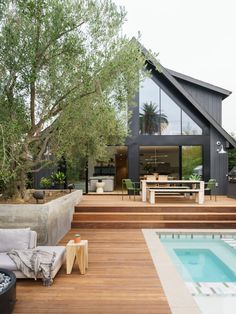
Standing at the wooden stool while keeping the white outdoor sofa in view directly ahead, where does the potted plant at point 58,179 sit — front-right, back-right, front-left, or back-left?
front-right

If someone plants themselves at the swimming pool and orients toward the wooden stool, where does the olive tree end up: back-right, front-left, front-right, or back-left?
front-right

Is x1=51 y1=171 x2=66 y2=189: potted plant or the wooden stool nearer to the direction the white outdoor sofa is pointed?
the wooden stool

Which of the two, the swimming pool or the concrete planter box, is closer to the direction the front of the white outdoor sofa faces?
the swimming pool

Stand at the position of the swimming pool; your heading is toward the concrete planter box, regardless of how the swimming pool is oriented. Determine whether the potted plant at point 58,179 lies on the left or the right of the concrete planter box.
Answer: right
